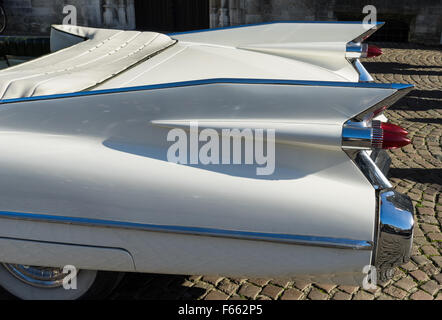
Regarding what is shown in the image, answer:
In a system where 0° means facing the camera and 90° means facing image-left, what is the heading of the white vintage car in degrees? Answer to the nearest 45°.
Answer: approximately 90°
